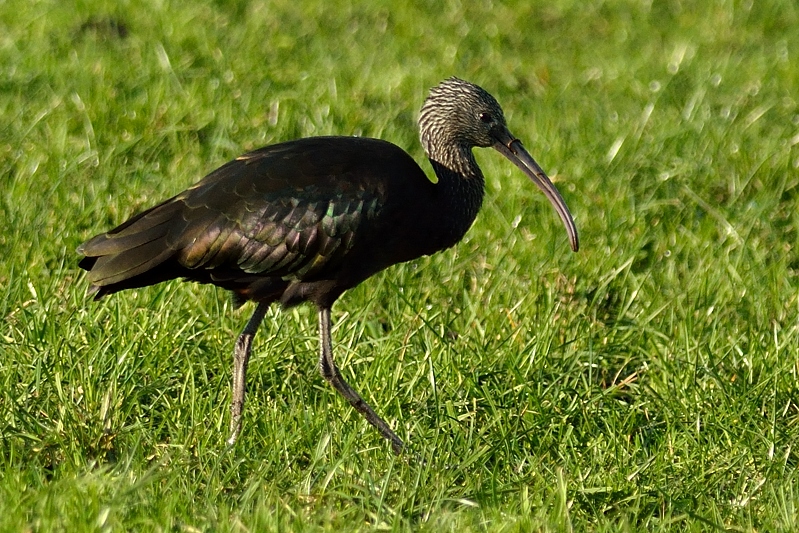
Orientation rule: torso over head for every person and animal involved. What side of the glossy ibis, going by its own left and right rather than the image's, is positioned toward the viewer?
right
